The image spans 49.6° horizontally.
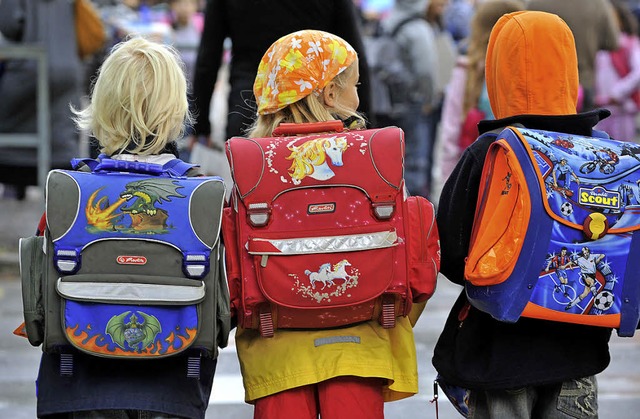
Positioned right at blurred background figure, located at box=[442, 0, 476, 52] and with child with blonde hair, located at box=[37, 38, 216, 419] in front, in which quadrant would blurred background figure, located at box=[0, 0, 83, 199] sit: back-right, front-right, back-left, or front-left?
front-right

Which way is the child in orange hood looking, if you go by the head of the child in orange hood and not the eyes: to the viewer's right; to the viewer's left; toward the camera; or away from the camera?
away from the camera

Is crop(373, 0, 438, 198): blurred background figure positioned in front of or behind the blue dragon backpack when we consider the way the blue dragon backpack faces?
behind

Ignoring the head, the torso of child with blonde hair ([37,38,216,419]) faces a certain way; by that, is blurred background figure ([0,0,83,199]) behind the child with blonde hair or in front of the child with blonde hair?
in front

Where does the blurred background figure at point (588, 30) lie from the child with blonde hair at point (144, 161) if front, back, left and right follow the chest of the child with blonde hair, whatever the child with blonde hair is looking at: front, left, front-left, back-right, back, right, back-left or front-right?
front-right

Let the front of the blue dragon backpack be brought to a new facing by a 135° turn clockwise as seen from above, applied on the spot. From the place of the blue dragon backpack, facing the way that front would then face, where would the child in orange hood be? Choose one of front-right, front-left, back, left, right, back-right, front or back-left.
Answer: back-right

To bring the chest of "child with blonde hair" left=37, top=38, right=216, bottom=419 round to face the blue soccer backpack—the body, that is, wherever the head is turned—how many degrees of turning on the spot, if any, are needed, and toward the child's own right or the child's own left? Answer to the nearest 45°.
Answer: approximately 90° to the child's own right

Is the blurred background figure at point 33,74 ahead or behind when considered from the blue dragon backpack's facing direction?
behind

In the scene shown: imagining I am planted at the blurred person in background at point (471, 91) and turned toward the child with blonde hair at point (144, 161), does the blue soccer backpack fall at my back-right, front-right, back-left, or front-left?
front-left

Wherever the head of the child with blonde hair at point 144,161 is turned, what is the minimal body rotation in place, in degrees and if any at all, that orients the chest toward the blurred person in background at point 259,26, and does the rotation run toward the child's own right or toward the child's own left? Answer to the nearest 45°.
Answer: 0° — they already face them

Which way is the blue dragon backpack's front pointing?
toward the camera

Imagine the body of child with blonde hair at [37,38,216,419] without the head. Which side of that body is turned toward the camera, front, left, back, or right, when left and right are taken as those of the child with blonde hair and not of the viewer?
back

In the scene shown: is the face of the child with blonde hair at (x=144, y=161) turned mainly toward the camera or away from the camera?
away from the camera
